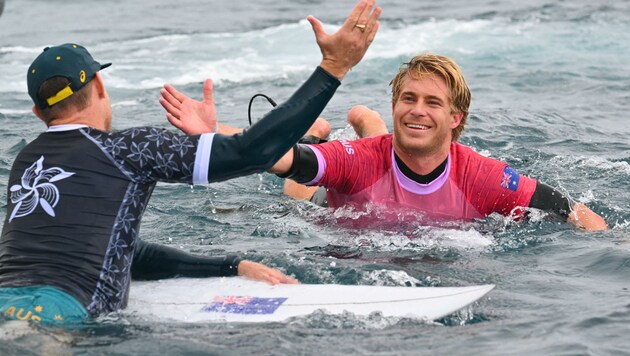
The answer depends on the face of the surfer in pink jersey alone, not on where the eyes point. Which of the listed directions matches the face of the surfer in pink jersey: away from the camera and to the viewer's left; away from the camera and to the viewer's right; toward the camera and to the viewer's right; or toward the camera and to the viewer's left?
toward the camera and to the viewer's left

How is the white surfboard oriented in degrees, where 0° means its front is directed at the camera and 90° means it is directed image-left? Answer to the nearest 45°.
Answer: approximately 270°

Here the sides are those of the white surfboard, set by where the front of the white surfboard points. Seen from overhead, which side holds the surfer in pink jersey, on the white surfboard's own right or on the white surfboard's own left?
on the white surfboard's own left

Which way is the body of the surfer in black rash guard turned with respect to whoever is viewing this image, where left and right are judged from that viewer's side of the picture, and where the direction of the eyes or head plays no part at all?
facing away from the viewer and to the right of the viewer

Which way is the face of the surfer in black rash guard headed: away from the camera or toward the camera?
away from the camera

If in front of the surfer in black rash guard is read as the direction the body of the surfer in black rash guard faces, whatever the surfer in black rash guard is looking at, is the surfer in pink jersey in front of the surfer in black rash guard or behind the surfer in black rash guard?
in front
